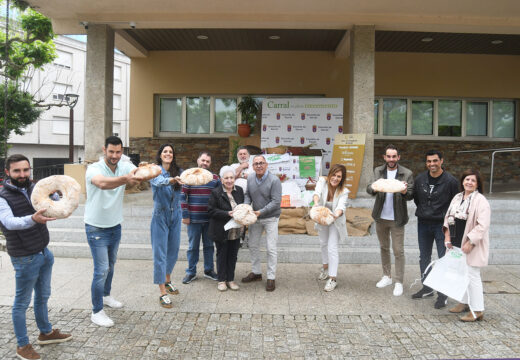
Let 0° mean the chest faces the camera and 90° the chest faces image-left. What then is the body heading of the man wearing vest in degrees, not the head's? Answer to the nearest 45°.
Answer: approximately 315°

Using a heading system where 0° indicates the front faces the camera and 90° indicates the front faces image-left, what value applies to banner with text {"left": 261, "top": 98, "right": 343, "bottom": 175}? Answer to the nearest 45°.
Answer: approximately 0°

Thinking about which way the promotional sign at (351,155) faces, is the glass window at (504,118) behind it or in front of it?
behind

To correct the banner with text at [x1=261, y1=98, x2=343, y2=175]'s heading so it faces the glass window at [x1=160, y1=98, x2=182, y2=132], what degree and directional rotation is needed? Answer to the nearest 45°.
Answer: approximately 135° to its right

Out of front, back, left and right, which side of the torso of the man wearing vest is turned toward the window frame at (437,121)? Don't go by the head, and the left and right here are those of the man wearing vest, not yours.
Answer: left

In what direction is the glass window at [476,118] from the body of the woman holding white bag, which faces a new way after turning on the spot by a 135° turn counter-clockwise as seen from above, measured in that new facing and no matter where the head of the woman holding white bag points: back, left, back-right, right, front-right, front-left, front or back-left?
left
